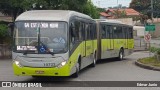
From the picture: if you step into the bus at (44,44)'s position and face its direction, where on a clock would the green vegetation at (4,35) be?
The green vegetation is roughly at 4 o'clock from the bus.

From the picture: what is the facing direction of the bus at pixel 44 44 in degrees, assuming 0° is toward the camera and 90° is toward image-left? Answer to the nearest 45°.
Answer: approximately 45°

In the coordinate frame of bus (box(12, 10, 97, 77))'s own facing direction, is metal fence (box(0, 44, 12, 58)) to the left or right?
on its right

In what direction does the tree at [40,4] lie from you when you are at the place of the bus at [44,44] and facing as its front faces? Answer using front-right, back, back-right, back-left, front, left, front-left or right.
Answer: back-right
